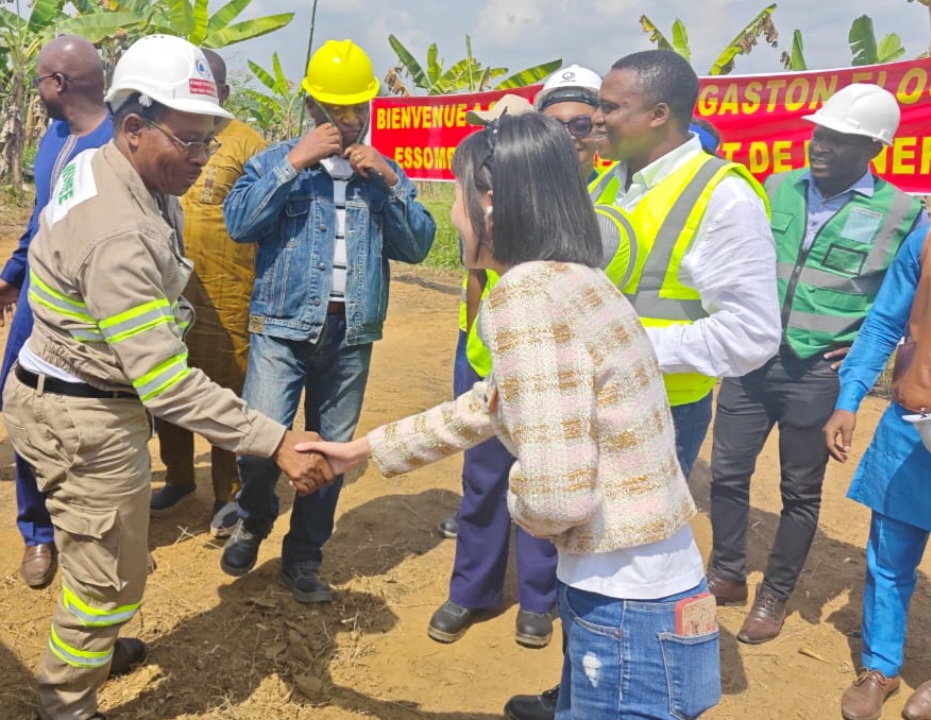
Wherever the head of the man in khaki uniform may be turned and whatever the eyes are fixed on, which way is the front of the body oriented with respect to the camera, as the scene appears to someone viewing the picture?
to the viewer's right

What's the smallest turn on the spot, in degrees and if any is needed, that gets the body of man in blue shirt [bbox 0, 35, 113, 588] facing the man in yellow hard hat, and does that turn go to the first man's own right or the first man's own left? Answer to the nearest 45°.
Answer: approximately 90° to the first man's own left

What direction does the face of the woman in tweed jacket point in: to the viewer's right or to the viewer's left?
to the viewer's left

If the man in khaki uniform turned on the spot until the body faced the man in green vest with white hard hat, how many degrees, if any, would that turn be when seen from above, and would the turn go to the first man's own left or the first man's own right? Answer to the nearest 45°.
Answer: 0° — they already face them

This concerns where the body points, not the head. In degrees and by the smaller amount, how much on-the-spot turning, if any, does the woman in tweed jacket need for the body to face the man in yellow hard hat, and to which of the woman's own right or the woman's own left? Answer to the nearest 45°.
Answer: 0° — they already face them

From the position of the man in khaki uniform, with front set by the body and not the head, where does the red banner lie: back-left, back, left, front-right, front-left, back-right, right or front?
front-left

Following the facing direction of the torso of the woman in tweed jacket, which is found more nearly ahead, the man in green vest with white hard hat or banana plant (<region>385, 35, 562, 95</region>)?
the banana plant

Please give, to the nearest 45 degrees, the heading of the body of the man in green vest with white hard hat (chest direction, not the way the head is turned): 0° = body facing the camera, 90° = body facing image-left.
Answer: approximately 45°

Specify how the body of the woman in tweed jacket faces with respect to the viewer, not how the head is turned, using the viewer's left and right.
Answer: facing away from the viewer and to the left of the viewer

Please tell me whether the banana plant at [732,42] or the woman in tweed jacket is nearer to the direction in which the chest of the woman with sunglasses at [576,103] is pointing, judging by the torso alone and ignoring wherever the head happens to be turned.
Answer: the woman in tweed jacket

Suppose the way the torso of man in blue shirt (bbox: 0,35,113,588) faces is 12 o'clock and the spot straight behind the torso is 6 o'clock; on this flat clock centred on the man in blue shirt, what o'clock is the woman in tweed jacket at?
The woman in tweed jacket is roughly at 10 o'clock from the man in blue shirt.

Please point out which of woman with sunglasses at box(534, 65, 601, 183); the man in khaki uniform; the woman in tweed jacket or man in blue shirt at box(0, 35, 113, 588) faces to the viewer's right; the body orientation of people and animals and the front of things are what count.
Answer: the man in khaki uniform

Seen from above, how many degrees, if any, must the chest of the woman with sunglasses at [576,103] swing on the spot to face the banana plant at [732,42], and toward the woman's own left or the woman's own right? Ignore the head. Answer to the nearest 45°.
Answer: approximately 180°
